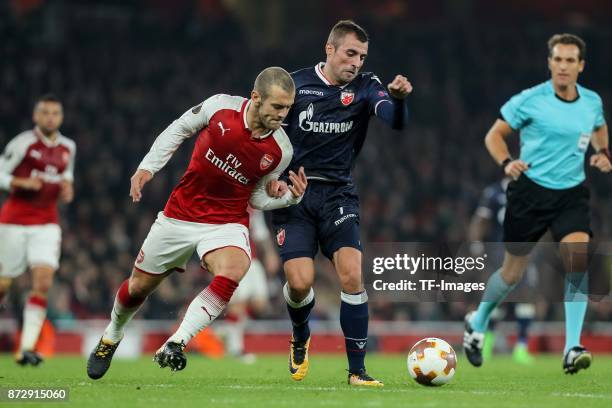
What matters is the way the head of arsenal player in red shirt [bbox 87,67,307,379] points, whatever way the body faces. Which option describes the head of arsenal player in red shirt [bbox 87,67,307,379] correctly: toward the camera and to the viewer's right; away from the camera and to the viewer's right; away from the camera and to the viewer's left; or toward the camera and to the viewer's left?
toward the camera and to the viewer's right

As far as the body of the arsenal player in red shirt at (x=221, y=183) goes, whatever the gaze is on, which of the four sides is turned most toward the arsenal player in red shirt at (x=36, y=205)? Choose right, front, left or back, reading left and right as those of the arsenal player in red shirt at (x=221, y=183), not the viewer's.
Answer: back

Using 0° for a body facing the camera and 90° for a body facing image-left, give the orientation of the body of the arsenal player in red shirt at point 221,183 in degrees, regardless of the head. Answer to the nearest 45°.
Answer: approximately 315°
